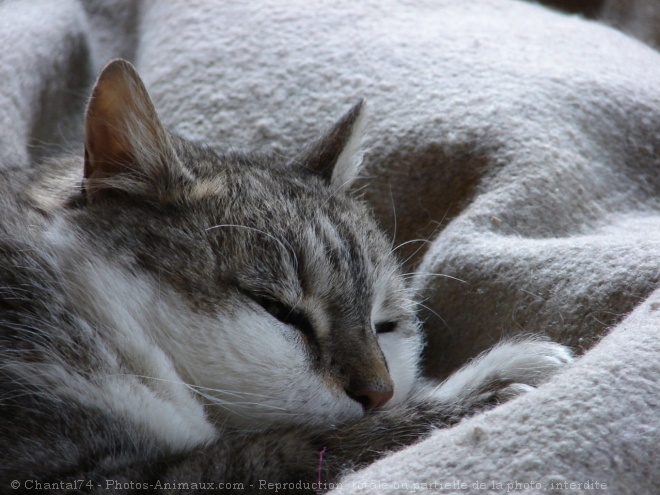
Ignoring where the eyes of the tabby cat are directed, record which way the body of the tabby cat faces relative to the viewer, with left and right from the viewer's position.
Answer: facing the viewer and to the right of the viewer
